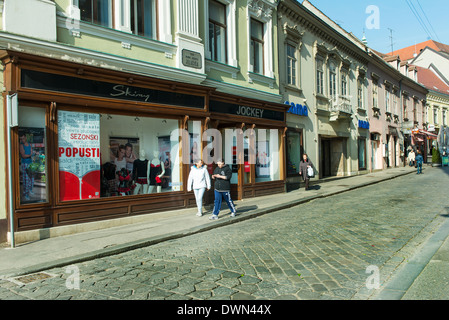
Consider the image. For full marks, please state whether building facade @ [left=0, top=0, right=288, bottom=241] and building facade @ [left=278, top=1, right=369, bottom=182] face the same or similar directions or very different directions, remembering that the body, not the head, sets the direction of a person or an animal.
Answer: same or similar directions

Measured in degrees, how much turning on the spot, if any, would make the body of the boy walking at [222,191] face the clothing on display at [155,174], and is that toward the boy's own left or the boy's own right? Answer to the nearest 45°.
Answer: approximately 45° to the boy's own right

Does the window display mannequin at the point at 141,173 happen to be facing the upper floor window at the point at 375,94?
no

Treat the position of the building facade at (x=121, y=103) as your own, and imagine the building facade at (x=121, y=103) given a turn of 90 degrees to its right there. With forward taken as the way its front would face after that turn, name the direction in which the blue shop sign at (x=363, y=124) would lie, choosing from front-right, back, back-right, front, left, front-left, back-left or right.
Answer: back

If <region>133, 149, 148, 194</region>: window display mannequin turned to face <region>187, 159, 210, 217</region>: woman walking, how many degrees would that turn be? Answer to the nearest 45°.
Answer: approximately 45° to its left

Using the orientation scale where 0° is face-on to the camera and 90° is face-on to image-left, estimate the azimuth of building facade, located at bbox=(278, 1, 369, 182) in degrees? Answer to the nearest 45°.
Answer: approximately 315°

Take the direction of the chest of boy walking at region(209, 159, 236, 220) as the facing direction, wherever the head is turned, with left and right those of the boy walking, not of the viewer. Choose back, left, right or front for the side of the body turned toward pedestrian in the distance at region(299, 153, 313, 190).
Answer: back

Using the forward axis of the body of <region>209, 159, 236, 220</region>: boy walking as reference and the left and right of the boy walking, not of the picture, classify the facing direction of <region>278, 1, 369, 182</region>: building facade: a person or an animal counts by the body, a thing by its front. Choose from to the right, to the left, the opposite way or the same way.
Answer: to the left

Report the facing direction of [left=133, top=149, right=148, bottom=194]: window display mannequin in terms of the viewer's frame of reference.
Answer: facing the viewer and to the right of the viewer

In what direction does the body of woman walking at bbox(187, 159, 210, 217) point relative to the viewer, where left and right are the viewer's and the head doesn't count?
facing the viewer

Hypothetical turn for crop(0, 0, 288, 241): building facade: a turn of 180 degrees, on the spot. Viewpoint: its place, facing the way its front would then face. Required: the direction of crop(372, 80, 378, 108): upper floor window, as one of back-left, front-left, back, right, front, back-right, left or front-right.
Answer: right

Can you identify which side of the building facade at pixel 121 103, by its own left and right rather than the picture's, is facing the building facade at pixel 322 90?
left

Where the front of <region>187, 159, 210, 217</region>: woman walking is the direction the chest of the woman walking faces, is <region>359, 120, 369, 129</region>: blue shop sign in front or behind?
behind

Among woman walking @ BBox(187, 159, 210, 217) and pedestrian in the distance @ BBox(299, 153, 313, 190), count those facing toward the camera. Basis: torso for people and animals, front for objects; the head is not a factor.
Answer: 2

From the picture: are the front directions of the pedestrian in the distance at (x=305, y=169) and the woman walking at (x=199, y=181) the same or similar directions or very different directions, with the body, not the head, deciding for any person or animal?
same or similar directions

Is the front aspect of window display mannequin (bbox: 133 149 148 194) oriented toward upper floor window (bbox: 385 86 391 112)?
no

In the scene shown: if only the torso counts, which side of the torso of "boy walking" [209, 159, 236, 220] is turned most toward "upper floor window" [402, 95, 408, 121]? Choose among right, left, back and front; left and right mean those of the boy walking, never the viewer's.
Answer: back

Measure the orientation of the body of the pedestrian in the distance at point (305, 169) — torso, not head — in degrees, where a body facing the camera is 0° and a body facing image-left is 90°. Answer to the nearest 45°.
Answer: approximately 0°

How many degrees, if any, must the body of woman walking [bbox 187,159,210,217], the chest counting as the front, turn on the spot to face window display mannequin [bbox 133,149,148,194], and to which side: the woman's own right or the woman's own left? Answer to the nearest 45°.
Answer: approximately 90° to the woman's own right
